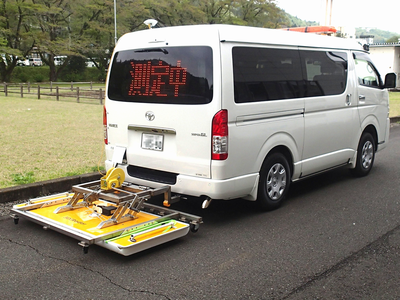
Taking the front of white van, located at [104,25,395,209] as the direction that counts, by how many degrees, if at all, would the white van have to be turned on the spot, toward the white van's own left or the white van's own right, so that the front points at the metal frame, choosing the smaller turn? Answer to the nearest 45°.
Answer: approximately 180°

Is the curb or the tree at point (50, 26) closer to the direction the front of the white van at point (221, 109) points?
the tree

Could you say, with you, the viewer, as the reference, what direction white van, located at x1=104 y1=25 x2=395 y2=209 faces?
facing away from the viewer and to the right of the viewer

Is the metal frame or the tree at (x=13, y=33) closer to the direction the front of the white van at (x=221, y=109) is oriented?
the tree

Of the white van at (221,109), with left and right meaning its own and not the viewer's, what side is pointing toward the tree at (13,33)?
left

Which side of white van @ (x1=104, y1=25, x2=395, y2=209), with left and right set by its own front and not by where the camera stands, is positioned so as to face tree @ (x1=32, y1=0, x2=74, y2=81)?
left

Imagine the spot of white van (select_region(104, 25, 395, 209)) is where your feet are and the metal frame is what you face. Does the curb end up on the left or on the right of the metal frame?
right

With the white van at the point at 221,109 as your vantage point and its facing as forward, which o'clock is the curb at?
The curb is roughly at 8 o'clock from the white van.
